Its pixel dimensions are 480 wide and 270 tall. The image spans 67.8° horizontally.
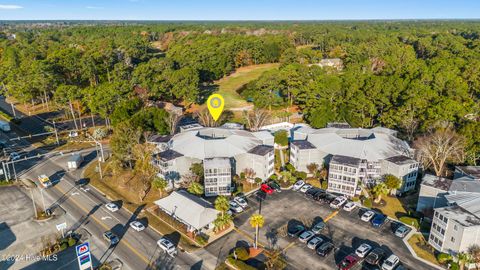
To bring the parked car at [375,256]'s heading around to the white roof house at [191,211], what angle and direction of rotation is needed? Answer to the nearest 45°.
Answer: approximately 45° to its right

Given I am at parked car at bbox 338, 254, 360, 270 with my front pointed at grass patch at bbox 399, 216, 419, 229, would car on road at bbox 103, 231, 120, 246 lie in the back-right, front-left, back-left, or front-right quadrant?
back-left

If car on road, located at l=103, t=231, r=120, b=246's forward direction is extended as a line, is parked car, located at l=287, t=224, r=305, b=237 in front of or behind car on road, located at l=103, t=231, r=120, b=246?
in front

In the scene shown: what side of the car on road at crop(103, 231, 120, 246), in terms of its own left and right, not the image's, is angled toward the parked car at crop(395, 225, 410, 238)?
front

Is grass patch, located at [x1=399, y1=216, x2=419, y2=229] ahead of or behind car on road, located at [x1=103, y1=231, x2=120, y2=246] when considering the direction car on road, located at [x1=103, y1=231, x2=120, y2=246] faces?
ahead

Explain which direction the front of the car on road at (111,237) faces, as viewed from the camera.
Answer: facing the viewer and to the right of the viewer

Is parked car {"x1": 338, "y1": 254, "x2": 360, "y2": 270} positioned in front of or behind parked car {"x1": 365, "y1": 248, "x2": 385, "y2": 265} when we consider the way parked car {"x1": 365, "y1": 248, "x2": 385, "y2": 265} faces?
in front
